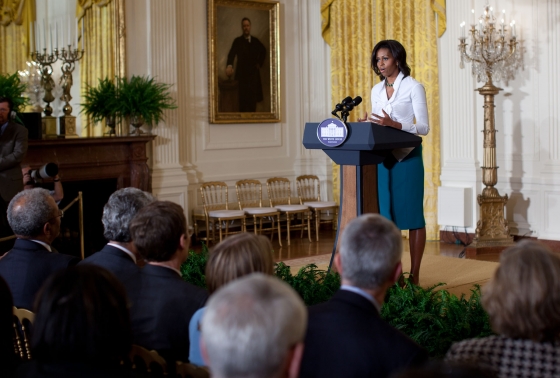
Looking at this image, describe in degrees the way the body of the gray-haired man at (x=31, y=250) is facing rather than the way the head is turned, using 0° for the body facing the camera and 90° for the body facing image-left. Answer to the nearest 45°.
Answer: approximately 225°

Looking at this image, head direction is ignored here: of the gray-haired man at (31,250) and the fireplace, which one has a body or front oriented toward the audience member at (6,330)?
the fireplace

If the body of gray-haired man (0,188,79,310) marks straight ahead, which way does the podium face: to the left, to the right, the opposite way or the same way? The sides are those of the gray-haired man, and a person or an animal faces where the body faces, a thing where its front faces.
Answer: the opposite way

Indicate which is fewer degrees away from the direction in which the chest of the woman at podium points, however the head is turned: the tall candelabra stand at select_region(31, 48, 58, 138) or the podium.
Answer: the podium

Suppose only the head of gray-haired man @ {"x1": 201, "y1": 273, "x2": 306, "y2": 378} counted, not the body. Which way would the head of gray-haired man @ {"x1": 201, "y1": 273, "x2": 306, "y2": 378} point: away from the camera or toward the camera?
away from the camera

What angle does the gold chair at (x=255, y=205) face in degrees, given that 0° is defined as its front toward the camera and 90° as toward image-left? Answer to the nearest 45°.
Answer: approximately 315°

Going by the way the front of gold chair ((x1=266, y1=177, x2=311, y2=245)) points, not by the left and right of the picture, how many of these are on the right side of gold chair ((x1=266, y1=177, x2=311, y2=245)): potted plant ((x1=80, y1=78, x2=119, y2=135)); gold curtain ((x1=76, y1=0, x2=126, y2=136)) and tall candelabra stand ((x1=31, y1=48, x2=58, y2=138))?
3

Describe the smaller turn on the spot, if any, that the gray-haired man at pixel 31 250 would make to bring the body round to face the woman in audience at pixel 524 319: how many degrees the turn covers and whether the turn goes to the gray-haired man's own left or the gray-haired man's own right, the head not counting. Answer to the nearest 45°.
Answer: approximately 90° to the gray-haired man's own right

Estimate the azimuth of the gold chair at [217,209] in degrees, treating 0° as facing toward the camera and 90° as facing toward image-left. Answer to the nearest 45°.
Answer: approximately 315°

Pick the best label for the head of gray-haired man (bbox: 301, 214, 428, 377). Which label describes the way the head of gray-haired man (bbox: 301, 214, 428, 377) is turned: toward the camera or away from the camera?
away from the camera
